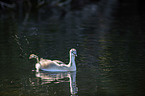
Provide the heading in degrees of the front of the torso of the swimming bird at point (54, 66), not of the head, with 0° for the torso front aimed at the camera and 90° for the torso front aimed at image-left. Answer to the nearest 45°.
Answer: approximately 270°
